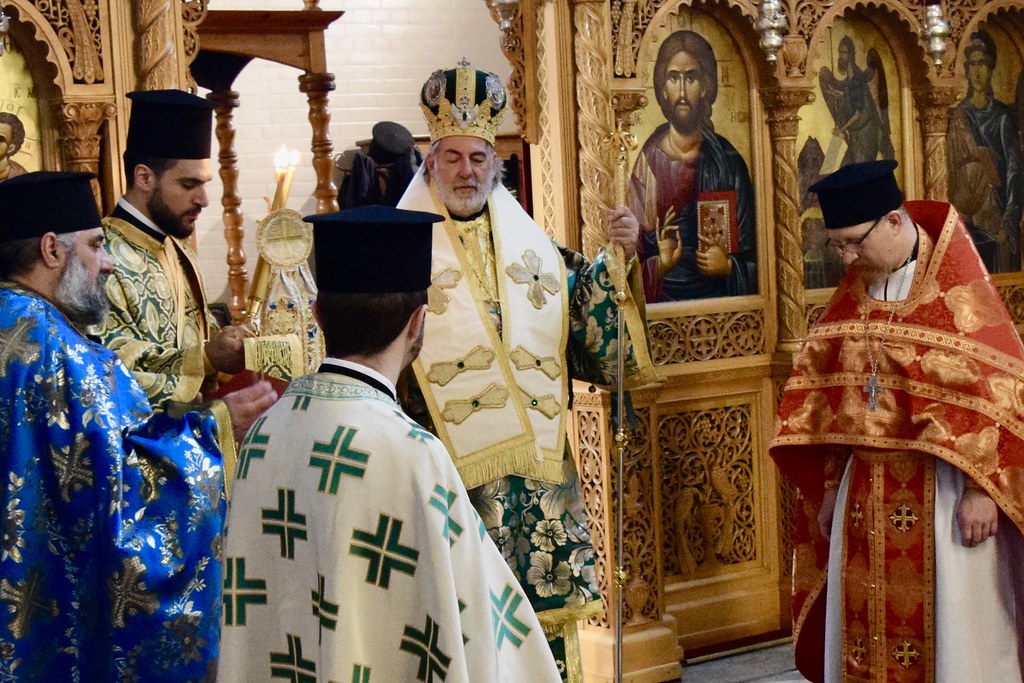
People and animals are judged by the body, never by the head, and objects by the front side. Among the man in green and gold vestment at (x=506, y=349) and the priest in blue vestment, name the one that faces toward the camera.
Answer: the man in green and gold vestment

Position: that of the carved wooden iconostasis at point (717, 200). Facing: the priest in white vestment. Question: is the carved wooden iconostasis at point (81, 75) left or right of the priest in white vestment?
right

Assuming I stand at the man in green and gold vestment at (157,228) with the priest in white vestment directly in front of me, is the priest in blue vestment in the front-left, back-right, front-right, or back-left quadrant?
front-right

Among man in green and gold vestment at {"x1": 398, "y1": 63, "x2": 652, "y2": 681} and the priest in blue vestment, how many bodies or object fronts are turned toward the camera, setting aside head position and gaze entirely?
1

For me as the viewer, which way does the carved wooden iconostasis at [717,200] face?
facing the viewer and to the right of the viewer

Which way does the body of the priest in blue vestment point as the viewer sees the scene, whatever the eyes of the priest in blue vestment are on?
to the viewer's right

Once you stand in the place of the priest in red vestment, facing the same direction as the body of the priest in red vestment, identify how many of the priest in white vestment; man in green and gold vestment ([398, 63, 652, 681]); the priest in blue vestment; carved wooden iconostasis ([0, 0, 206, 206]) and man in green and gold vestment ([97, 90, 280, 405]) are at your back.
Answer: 0

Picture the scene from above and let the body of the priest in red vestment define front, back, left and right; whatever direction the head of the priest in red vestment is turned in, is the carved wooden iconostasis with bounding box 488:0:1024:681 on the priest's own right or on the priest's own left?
on the priest's own right

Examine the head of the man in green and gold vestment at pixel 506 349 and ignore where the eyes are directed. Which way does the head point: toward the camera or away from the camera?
toward the camera

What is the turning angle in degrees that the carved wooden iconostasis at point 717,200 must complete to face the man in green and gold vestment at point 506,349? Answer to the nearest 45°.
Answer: approximately 45° to its right

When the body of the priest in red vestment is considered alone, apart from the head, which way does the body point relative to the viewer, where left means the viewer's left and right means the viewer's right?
facing the viewer and to the left of the viewer

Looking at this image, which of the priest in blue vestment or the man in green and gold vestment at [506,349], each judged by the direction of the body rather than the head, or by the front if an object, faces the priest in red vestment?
the priest in blue vestment

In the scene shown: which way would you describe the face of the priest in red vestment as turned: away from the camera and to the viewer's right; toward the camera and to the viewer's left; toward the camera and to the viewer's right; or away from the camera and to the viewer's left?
toward the camera and to the viewer's left

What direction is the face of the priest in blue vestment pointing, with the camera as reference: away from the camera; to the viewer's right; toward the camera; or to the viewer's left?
to the viewer's right

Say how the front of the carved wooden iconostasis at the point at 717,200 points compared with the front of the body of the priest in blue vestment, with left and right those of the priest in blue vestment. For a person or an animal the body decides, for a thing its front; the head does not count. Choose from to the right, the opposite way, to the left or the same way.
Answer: to the right

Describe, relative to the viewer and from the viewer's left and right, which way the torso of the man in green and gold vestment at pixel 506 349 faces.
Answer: facing the viewer

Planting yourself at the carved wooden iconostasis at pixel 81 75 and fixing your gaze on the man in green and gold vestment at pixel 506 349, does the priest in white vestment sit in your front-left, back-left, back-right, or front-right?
front-right
